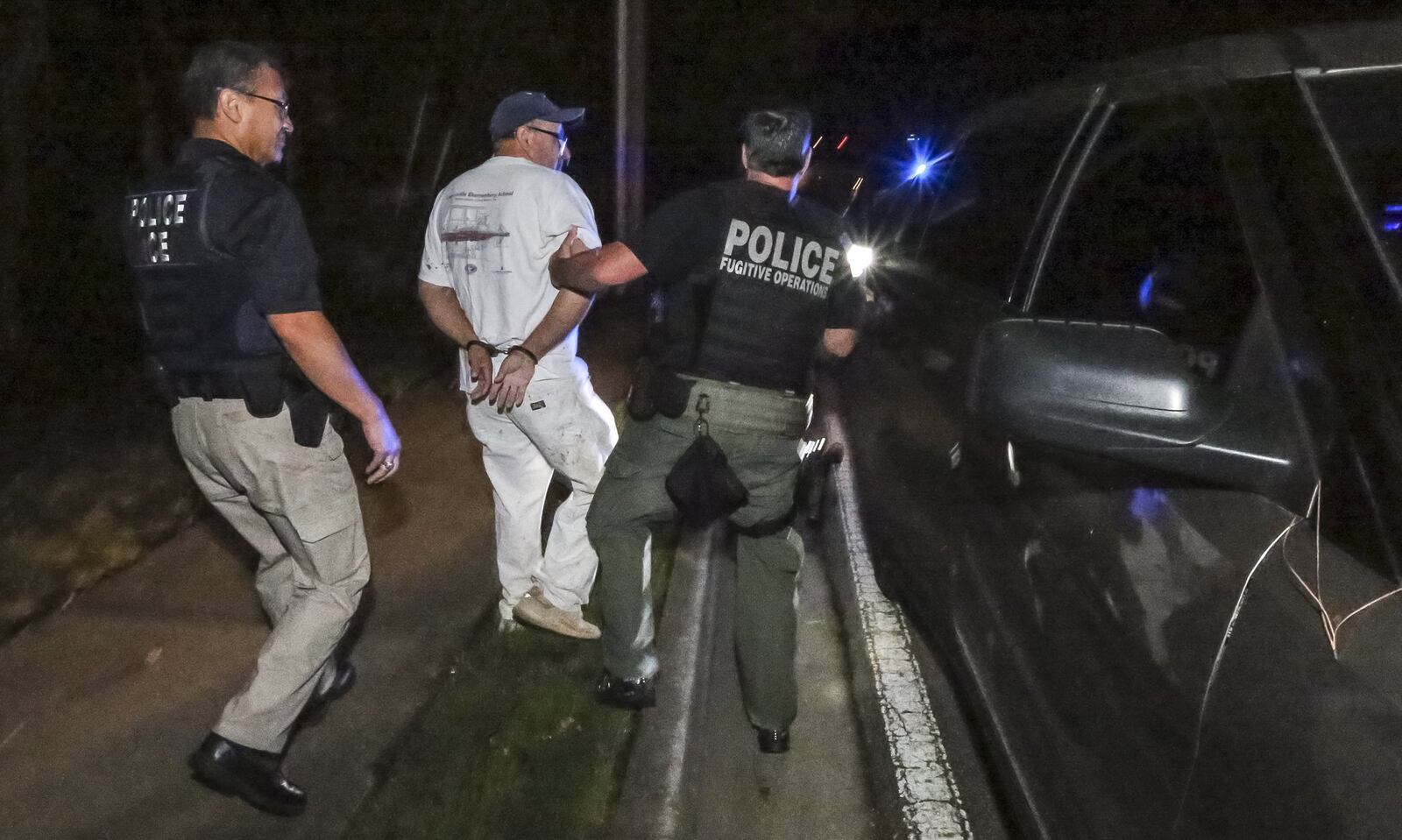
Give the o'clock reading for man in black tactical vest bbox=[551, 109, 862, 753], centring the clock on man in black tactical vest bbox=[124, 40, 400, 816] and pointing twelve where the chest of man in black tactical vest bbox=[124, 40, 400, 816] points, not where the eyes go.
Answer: man in black tactical vest bbox=[551, 109, 862, 753] is roughly at 2 o'clock from man in black tactical vest bbox=[124, 40, 400, 816].

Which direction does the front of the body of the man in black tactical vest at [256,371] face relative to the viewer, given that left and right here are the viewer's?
facing away from the viewer and to the right of the viewer

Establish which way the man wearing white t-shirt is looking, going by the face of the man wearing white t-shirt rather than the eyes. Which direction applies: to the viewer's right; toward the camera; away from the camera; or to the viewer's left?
to the viewer's right

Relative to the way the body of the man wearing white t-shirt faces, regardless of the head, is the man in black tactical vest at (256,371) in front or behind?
behind

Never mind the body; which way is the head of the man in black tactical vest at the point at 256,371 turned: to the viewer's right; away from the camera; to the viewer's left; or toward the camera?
to the viewer's right

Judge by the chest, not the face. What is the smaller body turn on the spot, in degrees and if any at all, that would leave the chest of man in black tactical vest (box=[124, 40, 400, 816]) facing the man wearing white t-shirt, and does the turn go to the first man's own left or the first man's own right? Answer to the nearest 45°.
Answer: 0° — they already face them

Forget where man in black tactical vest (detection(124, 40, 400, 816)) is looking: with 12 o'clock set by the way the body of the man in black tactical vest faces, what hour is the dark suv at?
The dark suv is roughly at 3 o'clock from the man in black tactical vest.

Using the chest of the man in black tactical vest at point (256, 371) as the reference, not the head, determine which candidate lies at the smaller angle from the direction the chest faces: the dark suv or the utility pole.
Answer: the utility pole

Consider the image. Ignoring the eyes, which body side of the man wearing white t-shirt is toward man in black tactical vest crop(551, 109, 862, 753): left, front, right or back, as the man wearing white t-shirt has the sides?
right

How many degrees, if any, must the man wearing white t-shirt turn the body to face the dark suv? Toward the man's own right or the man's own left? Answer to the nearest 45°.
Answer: approximately 90° to the man's own right

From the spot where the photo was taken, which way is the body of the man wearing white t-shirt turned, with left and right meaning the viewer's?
facing away from the viewer and to the right of the viewer
